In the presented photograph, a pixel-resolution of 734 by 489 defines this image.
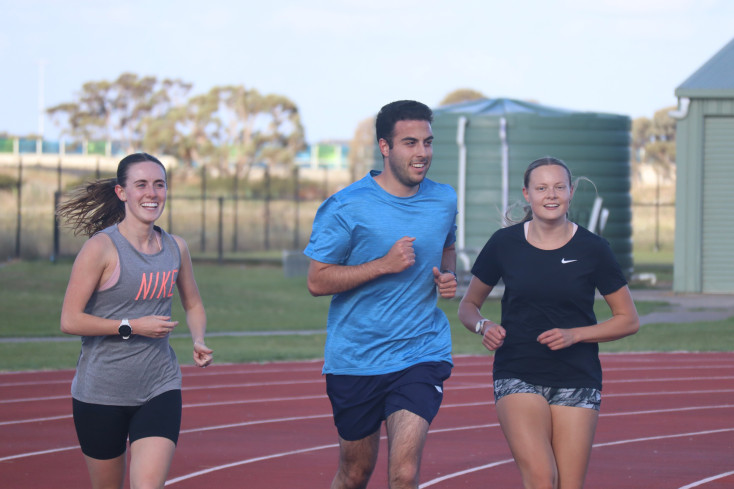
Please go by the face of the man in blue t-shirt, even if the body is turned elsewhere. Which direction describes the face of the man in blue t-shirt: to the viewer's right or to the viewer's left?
to the viewer's right

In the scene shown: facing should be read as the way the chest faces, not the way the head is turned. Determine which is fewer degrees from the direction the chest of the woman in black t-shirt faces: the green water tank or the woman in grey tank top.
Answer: the woman in grey tank top

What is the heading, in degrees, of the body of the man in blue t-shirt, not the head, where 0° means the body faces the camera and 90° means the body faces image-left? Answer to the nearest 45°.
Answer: approximately 315°

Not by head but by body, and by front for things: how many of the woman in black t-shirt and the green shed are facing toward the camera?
2

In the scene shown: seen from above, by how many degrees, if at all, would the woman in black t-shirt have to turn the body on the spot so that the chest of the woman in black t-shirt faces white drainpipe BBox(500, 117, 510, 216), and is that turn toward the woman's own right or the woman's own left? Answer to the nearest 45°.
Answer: approximately 180°

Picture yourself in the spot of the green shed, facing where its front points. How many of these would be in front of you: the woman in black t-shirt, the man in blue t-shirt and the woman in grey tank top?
3

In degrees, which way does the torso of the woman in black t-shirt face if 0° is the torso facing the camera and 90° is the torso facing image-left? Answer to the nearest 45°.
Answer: approximately 0°

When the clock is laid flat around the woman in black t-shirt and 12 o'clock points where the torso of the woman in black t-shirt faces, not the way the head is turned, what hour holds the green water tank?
The green water tank is roughly at 6 o'clock from the woman in black t-shirt.

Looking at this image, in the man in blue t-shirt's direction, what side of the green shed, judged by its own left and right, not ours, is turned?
front

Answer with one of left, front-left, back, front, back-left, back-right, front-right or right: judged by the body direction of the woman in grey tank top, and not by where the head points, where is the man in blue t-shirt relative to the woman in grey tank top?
front-left

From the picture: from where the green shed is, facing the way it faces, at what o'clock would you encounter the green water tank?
The green water tank is roughly at 3 o'clock from the green shed.

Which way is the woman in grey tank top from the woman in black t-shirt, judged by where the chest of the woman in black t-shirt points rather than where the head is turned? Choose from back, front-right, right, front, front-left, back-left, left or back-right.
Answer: right
